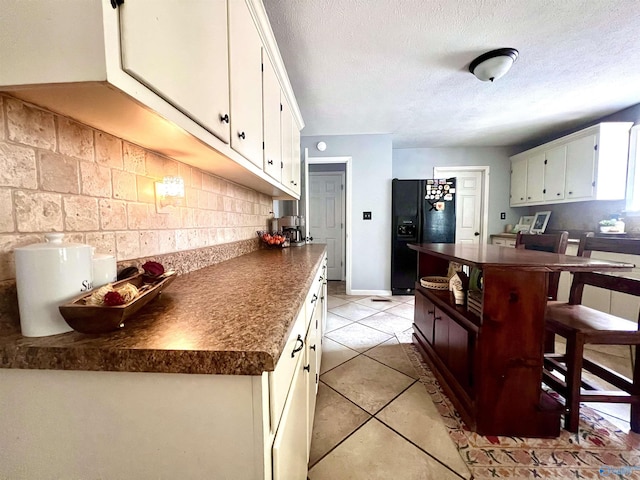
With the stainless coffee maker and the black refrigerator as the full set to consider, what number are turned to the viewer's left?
0

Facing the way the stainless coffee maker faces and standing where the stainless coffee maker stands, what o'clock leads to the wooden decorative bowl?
The wooden decorative bowl is roughly at 2 o'clock from the stainless coffee maker.

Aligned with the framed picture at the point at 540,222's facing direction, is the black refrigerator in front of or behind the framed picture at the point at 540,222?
in front

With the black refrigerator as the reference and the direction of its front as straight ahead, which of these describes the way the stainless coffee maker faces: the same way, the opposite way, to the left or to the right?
to the left

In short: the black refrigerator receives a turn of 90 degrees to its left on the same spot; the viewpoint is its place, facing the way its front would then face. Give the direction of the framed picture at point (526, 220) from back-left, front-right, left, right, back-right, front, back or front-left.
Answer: front-left

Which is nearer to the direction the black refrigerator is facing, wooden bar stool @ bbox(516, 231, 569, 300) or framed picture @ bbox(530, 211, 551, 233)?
the wooden bar stool

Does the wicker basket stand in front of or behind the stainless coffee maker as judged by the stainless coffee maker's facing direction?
in front

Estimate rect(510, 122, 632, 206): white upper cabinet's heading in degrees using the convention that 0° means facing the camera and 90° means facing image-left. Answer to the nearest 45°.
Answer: approximately 45°

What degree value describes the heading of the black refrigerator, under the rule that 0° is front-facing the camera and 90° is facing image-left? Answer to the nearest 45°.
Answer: approximately 0°

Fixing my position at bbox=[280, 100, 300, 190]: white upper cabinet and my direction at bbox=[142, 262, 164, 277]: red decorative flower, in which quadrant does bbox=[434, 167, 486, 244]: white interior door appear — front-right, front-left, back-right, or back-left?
back-left
